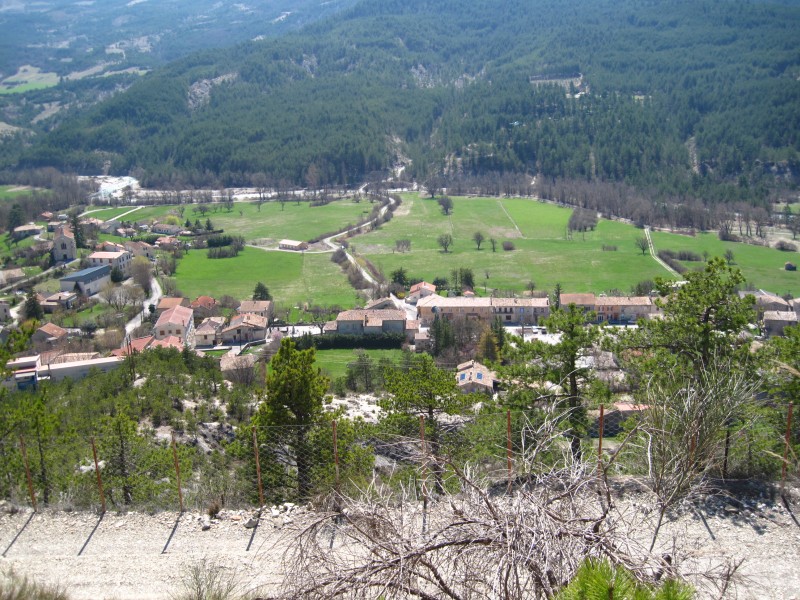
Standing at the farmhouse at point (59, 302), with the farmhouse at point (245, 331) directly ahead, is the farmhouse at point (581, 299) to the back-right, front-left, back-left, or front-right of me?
front-left

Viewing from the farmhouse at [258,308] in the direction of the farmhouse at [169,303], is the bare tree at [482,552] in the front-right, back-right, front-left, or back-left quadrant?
back-left

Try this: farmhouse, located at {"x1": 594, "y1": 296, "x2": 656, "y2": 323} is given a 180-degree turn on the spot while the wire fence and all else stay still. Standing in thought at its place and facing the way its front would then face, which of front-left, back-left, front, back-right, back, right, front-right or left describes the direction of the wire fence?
back

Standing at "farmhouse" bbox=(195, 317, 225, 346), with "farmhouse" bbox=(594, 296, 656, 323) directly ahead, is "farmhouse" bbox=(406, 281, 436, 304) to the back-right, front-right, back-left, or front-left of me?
front-left

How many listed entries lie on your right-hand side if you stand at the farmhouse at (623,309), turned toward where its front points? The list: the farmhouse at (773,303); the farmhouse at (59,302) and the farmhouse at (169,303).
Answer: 2

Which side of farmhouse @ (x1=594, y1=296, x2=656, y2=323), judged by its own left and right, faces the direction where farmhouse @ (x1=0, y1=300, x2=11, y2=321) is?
right

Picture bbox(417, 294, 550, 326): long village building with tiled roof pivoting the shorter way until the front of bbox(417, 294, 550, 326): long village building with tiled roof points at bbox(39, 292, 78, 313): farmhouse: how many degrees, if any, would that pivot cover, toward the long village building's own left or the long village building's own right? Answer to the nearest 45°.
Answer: approximately 90° to the long village building's own right

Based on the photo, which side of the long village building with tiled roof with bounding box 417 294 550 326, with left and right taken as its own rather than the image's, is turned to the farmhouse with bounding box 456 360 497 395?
front

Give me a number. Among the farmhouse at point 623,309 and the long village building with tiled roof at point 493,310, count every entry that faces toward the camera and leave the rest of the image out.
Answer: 2

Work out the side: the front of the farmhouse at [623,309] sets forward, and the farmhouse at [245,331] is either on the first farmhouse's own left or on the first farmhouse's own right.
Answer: on the first farmhouse's own right

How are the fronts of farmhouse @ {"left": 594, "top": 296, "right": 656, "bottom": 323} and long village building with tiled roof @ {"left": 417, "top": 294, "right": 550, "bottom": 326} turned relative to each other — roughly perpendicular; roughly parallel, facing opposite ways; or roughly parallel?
roughly parallel

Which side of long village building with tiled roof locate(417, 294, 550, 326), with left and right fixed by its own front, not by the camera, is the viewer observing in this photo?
front

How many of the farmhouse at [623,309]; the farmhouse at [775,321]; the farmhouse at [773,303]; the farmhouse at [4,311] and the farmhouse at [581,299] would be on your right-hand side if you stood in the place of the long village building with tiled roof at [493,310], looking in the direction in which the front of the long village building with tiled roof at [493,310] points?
1

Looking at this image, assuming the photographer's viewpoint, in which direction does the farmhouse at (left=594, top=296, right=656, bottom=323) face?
facing the viewer

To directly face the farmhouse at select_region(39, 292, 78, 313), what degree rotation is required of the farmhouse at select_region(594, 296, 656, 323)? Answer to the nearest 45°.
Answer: approximately 90° to its right

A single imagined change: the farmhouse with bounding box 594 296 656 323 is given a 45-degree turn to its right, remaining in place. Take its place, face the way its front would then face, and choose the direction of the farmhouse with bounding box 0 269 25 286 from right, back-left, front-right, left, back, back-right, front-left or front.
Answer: front-right
